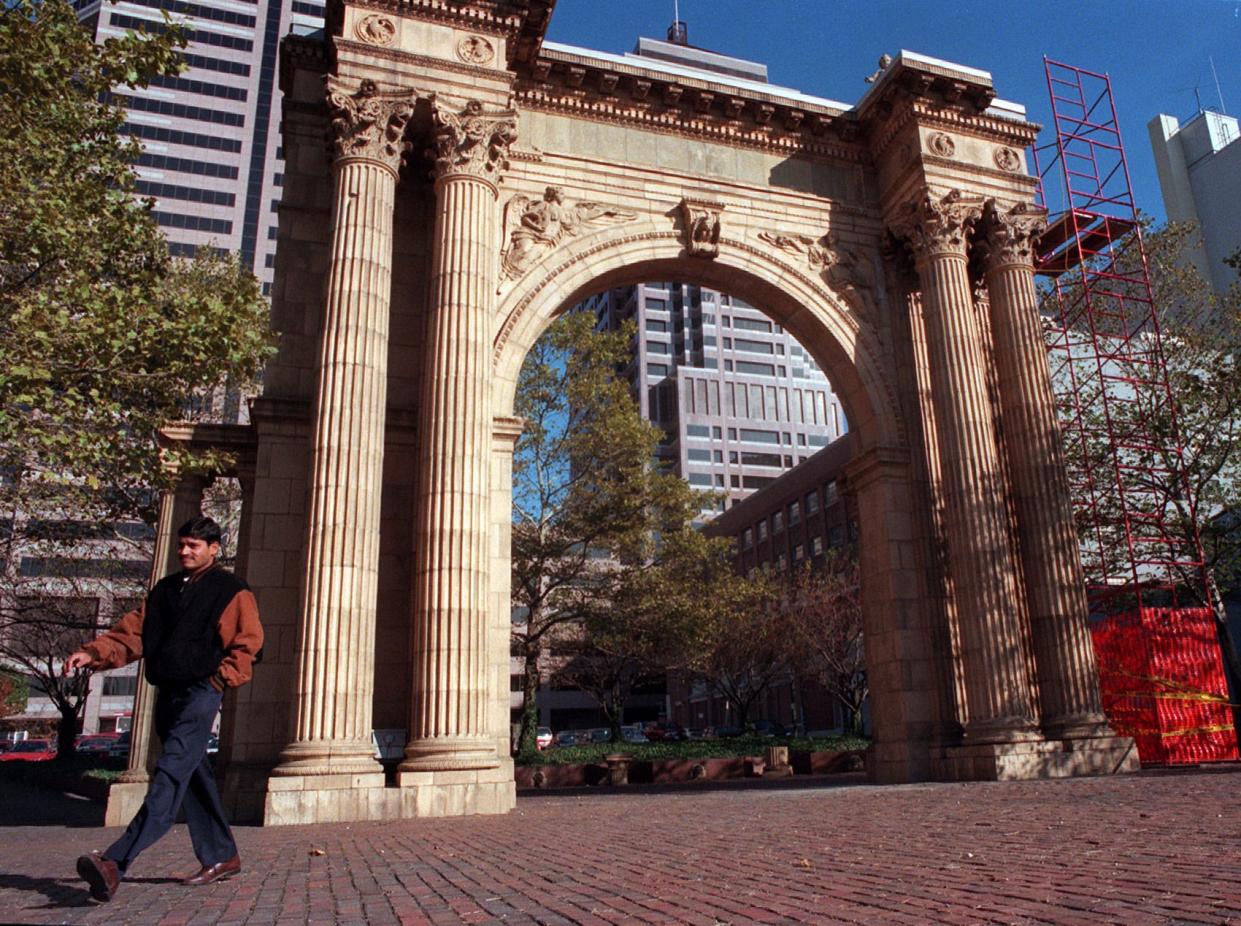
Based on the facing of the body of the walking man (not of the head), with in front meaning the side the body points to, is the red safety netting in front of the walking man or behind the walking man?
behind

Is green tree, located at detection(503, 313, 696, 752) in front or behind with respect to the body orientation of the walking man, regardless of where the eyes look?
behind

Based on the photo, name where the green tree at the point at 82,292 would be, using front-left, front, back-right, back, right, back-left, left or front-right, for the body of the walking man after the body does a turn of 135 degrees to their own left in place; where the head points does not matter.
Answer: left

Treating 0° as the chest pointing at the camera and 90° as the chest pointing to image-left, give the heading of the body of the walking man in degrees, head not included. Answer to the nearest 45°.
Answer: approximately 45°

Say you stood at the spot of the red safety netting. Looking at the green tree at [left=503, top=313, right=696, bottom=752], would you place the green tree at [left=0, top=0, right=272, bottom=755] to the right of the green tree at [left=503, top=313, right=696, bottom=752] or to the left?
left
